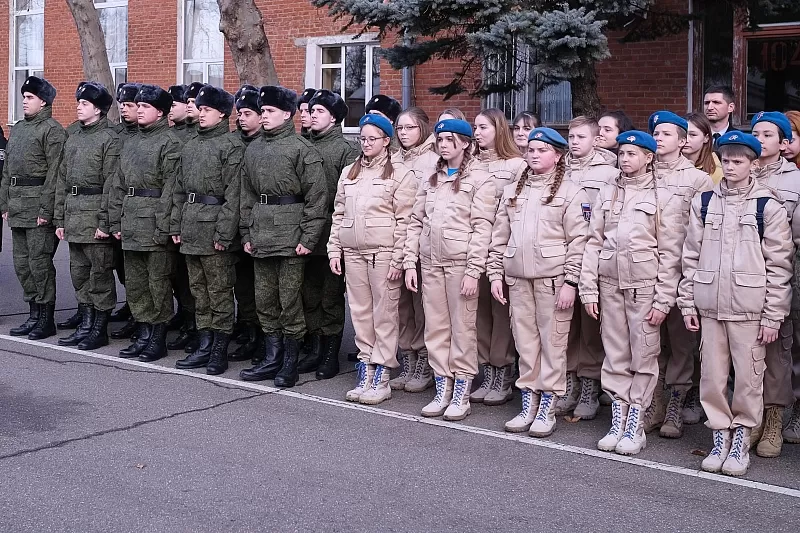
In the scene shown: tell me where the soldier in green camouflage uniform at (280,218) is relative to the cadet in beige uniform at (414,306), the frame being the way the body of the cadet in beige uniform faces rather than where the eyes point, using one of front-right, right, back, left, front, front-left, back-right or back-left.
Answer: front-right

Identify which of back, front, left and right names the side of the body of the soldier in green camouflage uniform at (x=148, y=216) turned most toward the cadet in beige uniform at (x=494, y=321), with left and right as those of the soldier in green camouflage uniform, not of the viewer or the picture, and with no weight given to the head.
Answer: left

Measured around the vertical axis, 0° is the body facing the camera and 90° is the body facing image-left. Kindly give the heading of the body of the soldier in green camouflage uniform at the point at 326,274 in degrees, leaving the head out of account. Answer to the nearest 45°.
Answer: approximately 45°

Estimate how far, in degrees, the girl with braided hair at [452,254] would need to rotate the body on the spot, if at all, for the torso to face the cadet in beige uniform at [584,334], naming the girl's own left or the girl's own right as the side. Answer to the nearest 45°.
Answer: approximately 135° to the girl's own left

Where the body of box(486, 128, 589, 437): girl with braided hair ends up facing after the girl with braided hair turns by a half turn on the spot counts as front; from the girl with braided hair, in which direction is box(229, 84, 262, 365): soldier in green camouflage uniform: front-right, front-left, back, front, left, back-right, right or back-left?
left

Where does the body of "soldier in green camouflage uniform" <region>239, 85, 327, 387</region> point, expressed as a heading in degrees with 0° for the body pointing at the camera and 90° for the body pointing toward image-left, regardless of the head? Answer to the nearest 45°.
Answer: approximately 45°

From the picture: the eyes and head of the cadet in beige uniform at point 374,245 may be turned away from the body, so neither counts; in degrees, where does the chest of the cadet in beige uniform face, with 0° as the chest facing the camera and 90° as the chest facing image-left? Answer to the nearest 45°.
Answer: approximately 45°

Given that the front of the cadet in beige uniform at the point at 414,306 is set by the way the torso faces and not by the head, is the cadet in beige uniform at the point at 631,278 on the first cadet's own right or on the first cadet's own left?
on the first cadet's own left

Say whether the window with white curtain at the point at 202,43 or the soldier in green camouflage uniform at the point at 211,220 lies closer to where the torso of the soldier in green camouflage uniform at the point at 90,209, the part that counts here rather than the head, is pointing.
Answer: the soldier in green camouflage uniform

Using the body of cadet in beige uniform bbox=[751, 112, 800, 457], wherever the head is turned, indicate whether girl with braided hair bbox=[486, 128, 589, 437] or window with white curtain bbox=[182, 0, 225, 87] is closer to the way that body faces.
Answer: the girl with braided hair

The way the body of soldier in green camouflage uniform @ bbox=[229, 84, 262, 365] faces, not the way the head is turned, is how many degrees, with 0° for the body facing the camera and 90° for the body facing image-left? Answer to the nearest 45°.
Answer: approximately 45°
